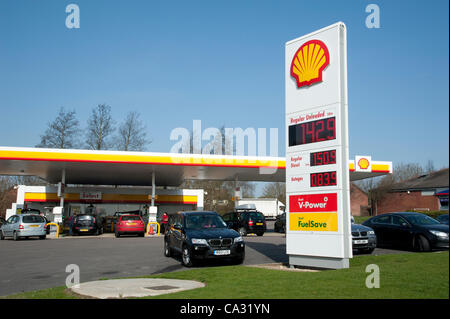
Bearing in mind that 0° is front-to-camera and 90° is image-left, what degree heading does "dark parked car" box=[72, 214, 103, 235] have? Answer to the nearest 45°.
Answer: approximately 180°

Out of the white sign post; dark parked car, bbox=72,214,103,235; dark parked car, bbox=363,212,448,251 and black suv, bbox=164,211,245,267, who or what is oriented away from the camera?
dark parked car, bbox=72,214,103,235

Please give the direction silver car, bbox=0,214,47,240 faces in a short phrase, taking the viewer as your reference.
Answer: facing away from the viewer and to the left of the viewer

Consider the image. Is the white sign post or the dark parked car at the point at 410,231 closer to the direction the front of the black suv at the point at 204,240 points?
the white sign post

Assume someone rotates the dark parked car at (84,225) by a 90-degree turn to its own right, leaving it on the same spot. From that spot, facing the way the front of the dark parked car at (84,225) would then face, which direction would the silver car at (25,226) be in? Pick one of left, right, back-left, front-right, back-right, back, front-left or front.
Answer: back-right
